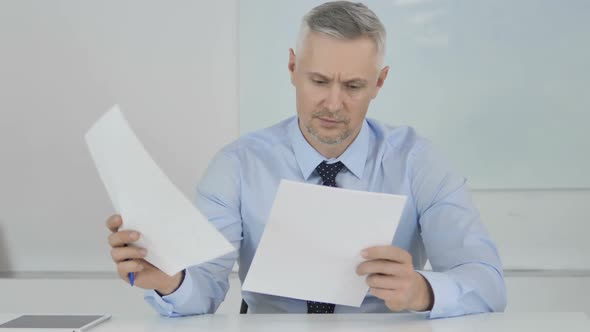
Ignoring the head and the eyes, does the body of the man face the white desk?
yes

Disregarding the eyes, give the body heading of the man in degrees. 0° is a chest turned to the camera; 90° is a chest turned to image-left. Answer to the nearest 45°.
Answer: approximately 0°
